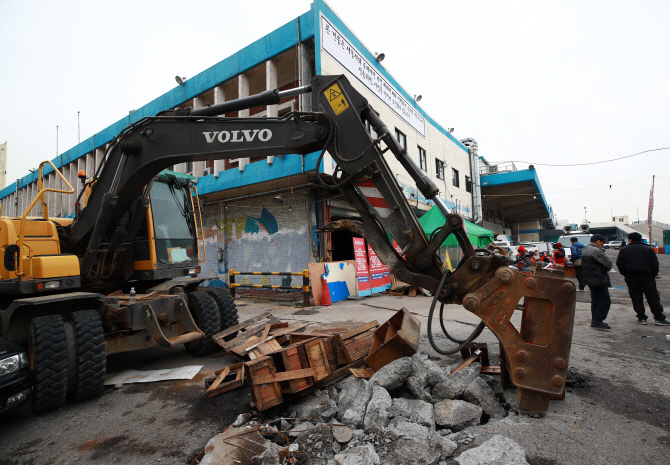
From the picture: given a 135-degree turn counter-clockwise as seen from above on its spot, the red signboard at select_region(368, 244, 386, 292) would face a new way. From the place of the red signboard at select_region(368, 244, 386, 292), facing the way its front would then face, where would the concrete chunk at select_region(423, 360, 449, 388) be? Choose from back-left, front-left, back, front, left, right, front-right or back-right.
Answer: back-right

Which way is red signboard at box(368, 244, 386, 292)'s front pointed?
toward the camera

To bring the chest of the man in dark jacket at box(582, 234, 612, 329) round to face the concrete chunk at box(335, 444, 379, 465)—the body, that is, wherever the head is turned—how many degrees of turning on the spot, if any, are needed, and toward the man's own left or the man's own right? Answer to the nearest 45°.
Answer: approximately 90° to the man's own right

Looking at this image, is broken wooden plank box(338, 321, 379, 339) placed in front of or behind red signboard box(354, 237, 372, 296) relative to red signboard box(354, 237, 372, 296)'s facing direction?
in front

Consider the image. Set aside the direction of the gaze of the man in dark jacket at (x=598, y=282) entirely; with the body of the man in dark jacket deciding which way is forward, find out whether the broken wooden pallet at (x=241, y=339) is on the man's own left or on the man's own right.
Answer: on the man's own right

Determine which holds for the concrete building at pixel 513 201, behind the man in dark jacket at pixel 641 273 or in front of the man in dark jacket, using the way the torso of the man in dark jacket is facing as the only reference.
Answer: in front

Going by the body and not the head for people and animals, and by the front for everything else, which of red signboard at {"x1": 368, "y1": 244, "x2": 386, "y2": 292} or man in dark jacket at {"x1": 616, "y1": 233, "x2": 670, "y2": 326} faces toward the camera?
the red signboard

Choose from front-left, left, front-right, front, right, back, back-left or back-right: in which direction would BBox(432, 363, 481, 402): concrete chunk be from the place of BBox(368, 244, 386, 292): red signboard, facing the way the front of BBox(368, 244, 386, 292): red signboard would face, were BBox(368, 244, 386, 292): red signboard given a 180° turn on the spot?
back

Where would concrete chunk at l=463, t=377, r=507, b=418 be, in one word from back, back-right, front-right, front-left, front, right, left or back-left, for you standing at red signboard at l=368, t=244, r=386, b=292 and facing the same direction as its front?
front

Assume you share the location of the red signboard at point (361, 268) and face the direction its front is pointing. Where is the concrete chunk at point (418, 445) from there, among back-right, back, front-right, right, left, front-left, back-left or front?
front

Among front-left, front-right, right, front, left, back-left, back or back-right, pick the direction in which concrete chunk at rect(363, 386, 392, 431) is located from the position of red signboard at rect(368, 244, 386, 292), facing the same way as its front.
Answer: front

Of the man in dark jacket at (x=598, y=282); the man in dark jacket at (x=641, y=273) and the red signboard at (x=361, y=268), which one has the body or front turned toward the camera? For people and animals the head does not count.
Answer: the red signboard
